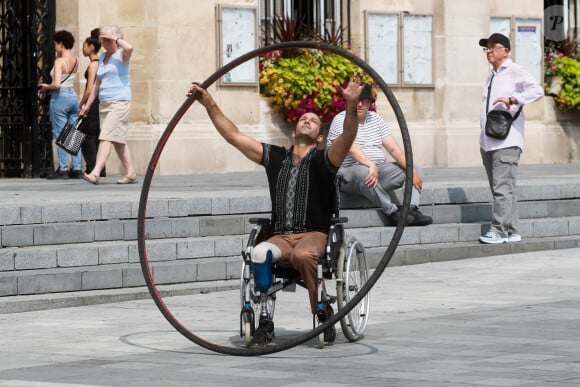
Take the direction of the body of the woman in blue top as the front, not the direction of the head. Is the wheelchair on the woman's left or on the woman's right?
on the woman's left

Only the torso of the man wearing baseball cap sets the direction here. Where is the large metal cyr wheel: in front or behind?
in front

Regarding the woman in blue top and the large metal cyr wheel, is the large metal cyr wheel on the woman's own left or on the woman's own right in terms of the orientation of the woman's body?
on the woman's own left

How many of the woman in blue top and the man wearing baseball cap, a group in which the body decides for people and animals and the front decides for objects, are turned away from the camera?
0

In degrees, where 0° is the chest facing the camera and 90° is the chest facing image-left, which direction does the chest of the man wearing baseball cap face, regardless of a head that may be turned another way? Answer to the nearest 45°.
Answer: approximately 45°

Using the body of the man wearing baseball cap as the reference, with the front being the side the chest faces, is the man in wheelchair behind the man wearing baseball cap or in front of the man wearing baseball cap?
in front

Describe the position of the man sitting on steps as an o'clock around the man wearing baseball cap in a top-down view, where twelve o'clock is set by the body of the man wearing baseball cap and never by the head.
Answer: The man sitting on steps is roughly at 1 o'clock from the man wearing baseball cap.
